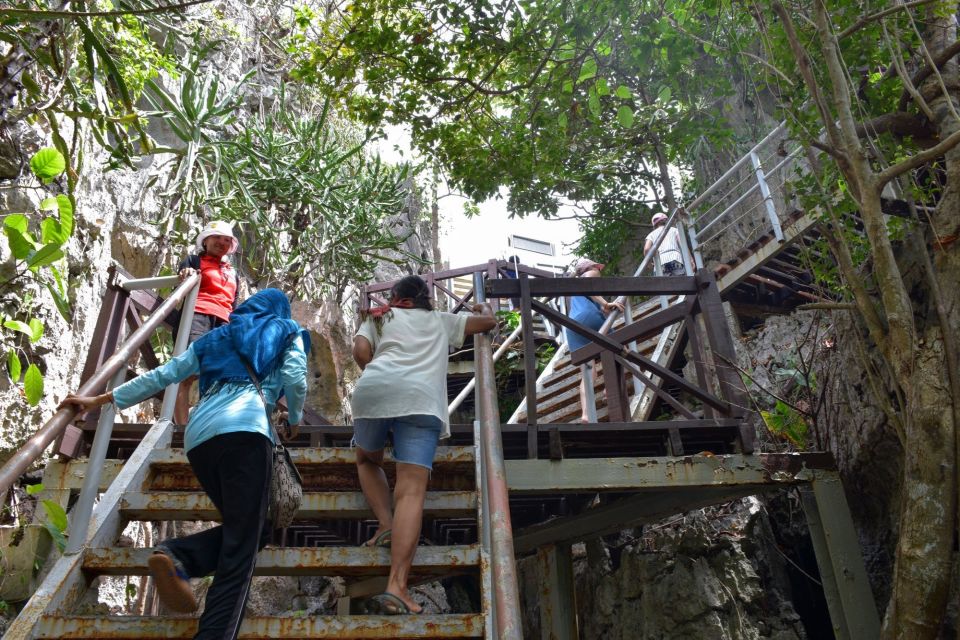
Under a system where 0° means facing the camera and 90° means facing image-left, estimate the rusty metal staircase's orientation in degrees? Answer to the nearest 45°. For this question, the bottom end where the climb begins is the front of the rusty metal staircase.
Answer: approximately 0°

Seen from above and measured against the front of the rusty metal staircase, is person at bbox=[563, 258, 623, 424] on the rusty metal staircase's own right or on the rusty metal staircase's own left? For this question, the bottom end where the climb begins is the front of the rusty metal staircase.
on the rusty metal staircase's own left

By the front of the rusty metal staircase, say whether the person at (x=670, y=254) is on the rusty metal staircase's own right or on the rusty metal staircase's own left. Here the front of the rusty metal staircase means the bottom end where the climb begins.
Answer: on the rusty metal staircase's own left

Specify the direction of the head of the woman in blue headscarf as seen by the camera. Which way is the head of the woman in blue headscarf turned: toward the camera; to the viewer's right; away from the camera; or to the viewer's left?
away from the camera

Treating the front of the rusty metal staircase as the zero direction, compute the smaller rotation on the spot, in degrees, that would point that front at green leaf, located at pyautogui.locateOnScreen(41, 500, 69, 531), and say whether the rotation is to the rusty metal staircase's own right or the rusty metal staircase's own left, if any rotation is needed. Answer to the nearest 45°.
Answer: approximately 135° to the rusty metal staircase's own right

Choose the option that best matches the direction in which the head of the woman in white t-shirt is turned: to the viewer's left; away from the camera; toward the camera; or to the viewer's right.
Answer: away from the camera
